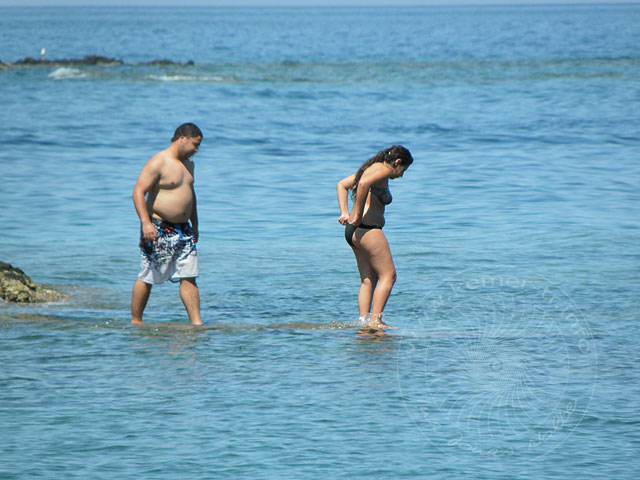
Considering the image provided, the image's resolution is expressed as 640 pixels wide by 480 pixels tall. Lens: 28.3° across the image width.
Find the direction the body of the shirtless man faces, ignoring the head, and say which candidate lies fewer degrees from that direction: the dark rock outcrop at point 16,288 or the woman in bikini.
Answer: the woman in bikini

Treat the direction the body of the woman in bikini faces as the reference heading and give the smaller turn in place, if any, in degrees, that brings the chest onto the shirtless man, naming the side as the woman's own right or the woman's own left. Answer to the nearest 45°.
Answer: approximately 180°

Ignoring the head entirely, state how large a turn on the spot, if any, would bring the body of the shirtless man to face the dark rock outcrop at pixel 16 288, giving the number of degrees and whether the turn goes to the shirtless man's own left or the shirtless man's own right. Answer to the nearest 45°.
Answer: approximately 180°

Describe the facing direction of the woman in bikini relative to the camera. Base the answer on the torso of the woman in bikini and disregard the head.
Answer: to the viewer's right

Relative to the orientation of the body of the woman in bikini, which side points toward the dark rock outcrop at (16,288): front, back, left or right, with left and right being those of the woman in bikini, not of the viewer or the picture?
back

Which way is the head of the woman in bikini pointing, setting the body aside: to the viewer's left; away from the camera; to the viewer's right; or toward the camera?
to the viewer's right

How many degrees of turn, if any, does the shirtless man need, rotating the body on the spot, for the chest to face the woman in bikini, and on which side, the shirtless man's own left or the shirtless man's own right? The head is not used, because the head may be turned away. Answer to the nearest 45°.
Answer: approximately 45° to the shirtless man's own left

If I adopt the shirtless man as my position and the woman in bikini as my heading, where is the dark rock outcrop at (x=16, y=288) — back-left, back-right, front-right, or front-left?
back-left
